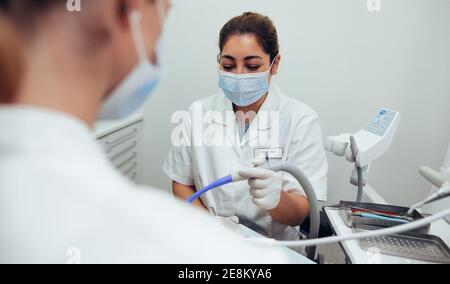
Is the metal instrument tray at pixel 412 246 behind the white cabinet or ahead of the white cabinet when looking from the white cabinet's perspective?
ahead

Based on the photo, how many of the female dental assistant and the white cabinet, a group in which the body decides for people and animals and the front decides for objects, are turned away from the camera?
0

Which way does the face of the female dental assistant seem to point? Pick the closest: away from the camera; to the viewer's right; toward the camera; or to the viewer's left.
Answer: toward the camera

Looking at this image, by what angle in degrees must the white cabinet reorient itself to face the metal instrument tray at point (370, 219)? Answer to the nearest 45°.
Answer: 0° — it already faces it

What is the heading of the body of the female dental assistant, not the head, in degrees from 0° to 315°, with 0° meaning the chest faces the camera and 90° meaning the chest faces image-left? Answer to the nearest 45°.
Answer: approximately 0°

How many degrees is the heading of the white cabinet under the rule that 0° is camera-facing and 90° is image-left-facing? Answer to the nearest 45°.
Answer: approximately 315°
